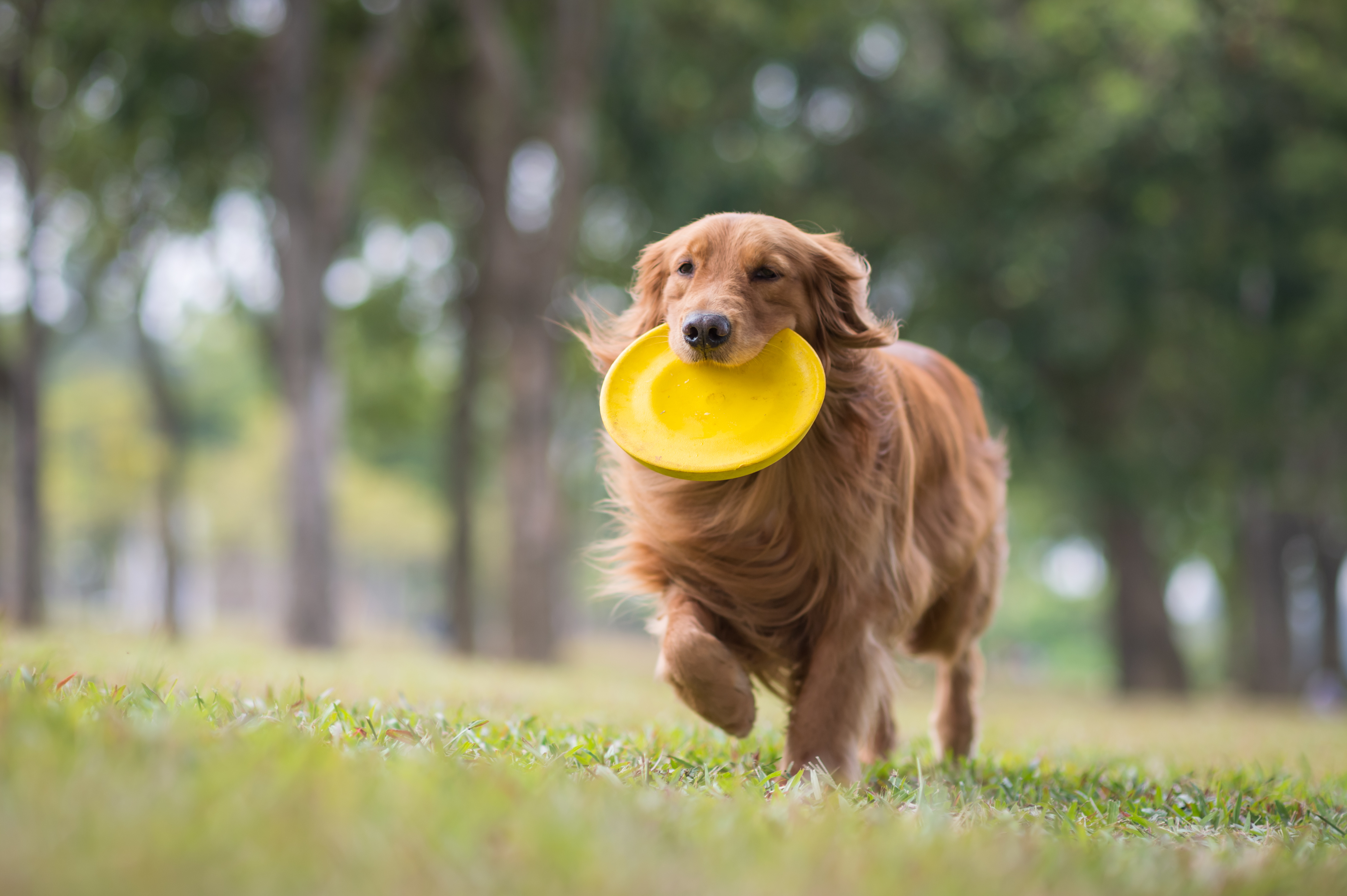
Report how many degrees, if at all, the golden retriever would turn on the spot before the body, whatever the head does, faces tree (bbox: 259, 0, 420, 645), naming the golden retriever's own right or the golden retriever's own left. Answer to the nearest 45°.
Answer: approximately 90° to the golden retriever's own right

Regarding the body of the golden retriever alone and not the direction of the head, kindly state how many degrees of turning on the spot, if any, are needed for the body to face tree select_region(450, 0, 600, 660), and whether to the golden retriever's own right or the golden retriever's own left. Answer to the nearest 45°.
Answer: approximately 135° to the golden retriever's own right

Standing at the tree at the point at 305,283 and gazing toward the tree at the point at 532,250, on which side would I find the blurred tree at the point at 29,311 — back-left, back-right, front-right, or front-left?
back-left

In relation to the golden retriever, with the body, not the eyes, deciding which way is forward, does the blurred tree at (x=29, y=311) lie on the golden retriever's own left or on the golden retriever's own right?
on the golden retriever's own right

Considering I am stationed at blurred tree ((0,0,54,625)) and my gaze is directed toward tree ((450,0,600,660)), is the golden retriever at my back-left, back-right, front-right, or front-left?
front-right

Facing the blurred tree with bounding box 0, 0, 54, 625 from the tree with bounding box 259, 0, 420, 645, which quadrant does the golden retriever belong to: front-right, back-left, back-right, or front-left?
back-left

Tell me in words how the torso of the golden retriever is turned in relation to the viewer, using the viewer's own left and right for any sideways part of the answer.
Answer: facing the viewer and to the left of the viewer

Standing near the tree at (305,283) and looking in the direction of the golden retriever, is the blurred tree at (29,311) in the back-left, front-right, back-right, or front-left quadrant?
back-right
